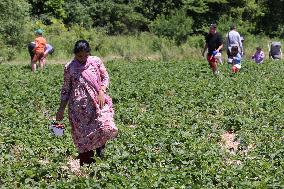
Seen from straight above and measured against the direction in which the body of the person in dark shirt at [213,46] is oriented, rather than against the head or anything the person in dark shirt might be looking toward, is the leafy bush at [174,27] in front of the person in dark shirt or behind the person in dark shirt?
behind

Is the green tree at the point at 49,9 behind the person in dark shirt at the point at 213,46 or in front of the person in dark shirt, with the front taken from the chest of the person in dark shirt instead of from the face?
behind

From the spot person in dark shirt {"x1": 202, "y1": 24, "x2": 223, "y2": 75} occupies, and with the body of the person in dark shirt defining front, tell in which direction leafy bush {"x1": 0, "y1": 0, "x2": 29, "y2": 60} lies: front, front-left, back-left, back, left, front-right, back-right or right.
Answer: back-right

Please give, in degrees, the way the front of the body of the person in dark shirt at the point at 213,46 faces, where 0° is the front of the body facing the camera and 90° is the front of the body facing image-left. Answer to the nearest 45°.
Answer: approximately 0°

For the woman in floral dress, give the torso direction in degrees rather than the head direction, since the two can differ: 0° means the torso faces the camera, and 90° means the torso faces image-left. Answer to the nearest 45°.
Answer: approximately 0°

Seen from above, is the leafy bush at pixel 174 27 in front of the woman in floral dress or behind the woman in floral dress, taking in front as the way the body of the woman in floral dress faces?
behind

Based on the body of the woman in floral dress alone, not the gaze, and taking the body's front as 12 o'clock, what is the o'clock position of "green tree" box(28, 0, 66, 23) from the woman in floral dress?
The green tree is roughly at 6 o'clock from the woman in floral dress.

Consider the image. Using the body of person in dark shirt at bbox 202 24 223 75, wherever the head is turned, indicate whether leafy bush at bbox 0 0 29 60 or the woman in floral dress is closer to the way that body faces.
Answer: the woman in floral dress

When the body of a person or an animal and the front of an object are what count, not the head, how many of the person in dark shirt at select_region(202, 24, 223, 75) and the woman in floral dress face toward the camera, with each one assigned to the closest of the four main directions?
2
